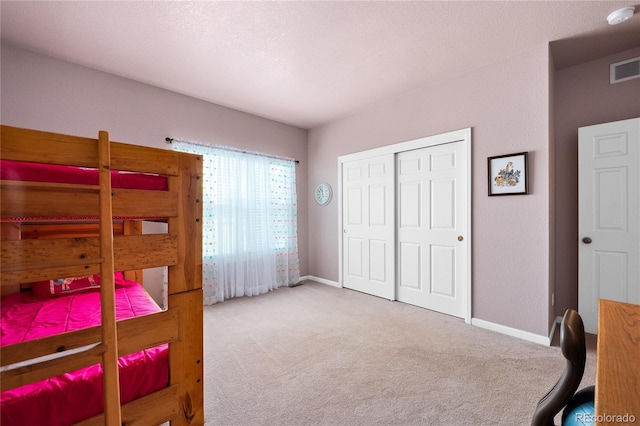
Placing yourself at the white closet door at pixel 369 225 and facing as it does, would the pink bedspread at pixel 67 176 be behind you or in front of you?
in front

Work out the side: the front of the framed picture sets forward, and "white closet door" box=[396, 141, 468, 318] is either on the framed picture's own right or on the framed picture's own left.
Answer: on the framed picture's own right

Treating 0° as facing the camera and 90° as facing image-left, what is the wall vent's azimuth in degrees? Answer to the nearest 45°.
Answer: approximately 45°

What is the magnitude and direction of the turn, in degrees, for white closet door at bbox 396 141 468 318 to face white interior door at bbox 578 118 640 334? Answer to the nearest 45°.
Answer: approximately 135° to its left

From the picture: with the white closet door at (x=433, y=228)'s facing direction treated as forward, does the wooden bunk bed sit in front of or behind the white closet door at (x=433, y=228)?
in front

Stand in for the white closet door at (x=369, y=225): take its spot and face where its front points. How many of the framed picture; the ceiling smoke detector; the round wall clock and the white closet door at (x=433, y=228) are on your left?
3

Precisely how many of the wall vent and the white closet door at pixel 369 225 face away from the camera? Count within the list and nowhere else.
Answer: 0

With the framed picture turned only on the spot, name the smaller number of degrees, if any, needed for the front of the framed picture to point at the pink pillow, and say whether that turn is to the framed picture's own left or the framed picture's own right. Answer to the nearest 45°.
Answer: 0° — it already faces it

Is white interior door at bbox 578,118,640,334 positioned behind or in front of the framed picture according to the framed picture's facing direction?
behind

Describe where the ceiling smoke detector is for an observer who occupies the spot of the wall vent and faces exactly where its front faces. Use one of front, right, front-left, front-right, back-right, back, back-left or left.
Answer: front-left

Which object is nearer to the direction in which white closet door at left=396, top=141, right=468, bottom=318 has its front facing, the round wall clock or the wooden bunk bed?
the wooden bunk bed

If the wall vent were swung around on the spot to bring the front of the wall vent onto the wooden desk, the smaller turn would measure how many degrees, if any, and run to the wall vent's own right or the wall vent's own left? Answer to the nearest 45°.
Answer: approximately 45° to the wall vent's own left

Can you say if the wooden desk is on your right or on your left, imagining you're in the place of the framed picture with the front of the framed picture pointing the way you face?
on your left
